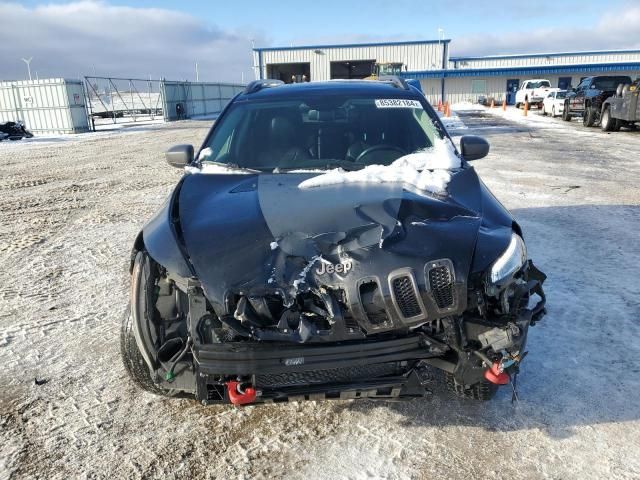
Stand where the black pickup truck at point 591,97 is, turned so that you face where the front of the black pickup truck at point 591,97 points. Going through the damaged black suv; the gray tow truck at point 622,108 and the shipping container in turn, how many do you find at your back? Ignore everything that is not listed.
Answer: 0

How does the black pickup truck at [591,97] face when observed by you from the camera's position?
facing the viewer and to the left of the viewer

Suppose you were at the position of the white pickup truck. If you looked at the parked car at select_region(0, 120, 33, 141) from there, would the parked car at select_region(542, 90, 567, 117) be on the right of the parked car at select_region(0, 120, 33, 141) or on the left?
left

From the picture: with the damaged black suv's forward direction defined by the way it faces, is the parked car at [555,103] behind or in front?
behind

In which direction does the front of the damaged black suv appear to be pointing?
toward the camera

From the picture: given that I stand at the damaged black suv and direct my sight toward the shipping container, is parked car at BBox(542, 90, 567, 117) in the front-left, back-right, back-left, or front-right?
front-right

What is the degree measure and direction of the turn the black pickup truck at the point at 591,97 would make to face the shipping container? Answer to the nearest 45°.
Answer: approximately 45° to its right

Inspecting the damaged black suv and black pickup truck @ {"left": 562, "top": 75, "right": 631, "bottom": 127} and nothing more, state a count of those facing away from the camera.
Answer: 0

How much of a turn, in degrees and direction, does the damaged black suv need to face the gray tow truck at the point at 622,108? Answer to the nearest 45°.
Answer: approximately 135° to its left

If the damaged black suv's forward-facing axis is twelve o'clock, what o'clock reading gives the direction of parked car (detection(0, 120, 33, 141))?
The parked car is roughly at 5 o'clock from the damaged black suv.
